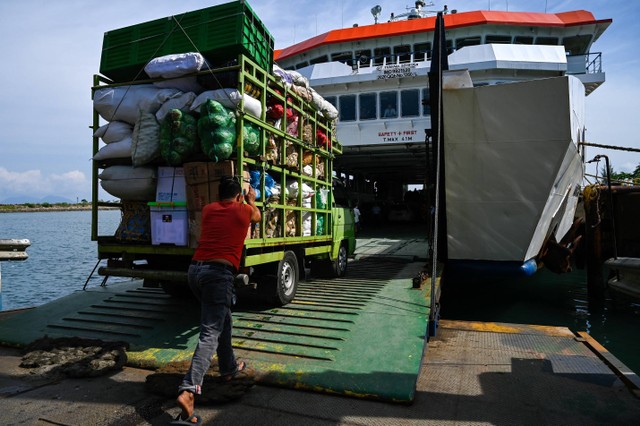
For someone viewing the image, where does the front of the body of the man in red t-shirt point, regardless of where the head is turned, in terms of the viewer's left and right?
facing away from the viewer and to the right of the viewer

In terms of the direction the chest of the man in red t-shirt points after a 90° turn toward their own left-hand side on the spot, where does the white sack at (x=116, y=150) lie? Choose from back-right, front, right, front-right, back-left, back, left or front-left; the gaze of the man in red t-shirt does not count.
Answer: front

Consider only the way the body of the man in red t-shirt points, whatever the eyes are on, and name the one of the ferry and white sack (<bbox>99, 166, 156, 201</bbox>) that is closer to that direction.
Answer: the ferry

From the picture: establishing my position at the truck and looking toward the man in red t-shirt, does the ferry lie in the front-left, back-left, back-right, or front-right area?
back-left

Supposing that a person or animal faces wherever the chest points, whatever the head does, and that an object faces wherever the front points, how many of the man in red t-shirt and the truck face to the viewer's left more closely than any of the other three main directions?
0

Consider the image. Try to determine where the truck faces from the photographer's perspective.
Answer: facing away from the viewer and to the right of the viewer

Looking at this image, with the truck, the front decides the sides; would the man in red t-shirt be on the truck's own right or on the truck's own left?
on the truck's own right

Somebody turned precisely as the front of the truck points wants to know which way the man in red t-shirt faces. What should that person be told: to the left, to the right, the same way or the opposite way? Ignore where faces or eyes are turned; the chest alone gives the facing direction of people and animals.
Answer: the same way

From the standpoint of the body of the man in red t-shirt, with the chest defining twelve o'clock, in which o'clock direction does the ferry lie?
The ferry is roughly at 12 o'clock from the man in red t-shirt.

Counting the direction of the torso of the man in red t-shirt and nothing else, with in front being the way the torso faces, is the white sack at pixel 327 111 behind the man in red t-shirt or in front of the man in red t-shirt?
in front
